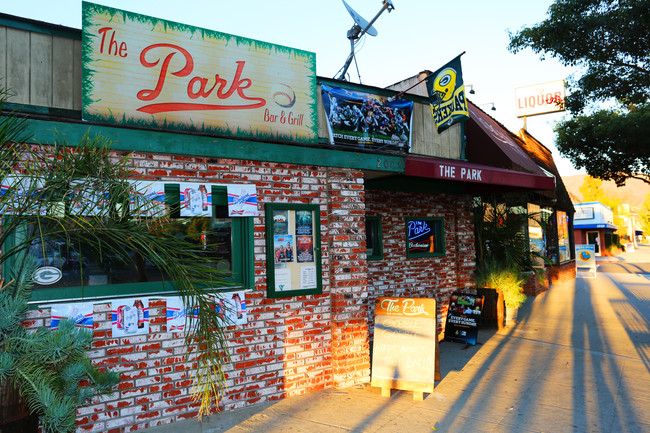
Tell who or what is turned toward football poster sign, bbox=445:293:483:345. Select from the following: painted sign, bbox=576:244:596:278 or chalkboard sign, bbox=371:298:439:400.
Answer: the painted sign

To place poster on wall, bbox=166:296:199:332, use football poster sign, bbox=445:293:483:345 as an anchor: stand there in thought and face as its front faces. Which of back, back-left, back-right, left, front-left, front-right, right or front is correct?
front-right

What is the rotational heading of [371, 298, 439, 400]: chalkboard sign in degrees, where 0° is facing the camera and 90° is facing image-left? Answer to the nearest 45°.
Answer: approximately 0°

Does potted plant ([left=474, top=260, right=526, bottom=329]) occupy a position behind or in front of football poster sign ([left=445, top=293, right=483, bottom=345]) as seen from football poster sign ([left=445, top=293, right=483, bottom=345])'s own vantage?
behind

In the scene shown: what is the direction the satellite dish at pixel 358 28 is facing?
to the viewer's right

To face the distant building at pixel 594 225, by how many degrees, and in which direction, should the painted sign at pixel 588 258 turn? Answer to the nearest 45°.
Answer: approximately 180°

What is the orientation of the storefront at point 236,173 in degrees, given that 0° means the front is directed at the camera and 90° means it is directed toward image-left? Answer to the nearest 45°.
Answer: approximately 315°
